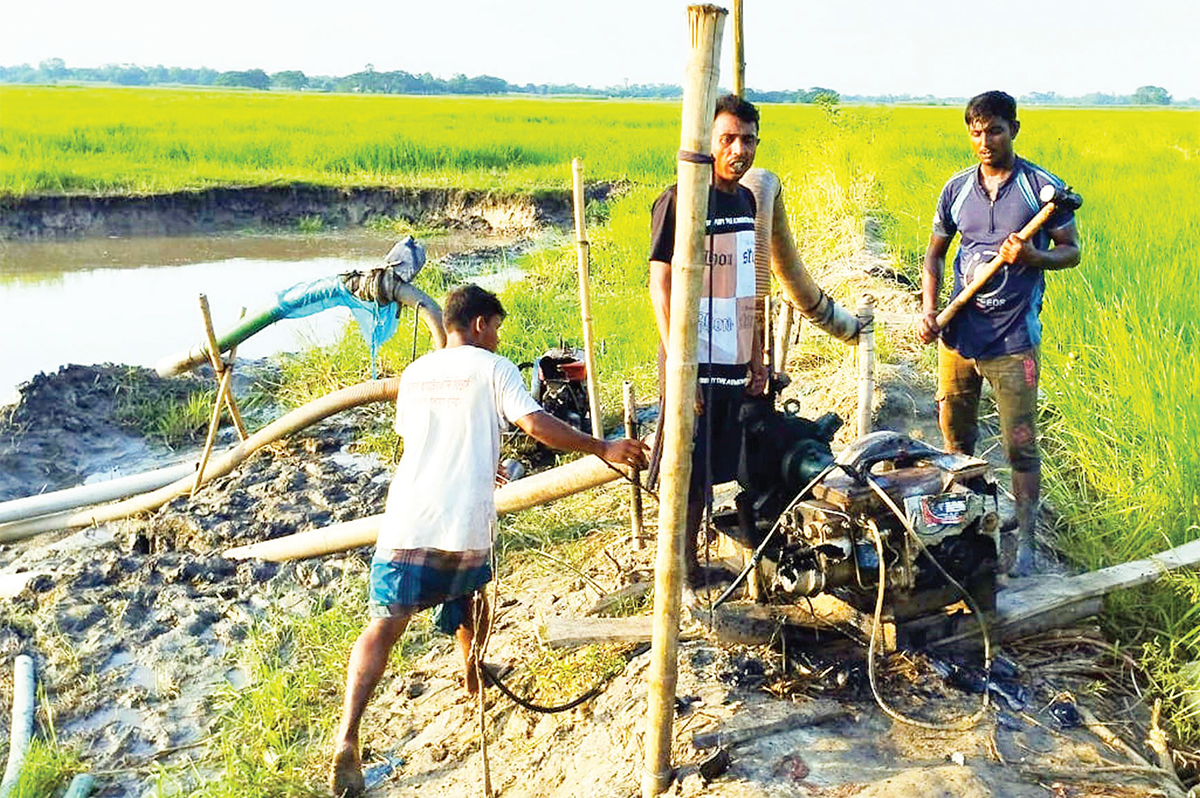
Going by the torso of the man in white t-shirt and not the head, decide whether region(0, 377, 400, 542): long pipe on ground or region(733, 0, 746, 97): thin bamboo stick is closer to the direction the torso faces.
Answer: the thin bamboo stick

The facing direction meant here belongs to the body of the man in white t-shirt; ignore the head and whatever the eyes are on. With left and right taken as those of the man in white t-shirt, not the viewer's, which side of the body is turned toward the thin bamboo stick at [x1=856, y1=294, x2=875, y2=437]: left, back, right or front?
front

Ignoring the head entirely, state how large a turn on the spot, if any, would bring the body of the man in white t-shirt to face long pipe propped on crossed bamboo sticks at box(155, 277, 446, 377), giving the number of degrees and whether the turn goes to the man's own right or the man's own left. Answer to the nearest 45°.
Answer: approximately 45° to the man's own left

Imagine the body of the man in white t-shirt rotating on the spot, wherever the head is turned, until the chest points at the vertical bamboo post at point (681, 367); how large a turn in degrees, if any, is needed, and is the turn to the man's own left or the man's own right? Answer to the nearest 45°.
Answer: approximately 90° to the man's own right

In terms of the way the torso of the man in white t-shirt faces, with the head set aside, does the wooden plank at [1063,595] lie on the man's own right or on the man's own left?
on the man's own right

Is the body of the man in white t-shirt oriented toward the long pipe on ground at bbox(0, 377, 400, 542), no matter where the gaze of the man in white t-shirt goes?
no

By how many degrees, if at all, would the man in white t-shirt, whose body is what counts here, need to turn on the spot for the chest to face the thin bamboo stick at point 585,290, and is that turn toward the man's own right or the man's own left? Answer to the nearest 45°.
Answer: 0° — they already face it

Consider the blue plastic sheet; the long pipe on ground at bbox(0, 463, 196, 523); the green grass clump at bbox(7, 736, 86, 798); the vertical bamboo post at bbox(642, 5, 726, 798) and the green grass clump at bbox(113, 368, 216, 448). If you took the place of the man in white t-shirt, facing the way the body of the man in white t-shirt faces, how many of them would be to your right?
1

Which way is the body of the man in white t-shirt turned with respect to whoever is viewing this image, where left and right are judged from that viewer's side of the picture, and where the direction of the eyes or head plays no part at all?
facing away from the viewer and to the right of the viewer

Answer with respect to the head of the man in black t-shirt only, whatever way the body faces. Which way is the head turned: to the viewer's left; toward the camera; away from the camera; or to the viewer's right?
toward the camera

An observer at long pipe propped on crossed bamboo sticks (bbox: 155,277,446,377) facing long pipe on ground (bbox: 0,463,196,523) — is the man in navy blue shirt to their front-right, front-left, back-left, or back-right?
back-left

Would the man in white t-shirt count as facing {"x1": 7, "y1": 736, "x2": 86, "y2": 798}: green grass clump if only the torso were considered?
no

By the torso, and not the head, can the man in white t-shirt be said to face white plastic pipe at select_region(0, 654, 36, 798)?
no

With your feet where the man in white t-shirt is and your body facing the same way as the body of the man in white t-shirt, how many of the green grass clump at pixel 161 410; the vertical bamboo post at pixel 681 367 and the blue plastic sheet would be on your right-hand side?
1

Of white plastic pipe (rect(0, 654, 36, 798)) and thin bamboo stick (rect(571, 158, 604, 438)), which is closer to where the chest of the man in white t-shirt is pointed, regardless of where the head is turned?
the thin bamboo stick

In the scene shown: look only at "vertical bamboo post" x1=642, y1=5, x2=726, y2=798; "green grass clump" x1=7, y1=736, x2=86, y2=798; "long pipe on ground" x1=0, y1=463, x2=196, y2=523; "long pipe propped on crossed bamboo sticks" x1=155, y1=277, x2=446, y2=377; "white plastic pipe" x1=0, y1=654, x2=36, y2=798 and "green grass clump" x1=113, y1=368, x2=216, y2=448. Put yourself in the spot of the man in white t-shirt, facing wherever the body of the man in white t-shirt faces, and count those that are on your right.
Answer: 1

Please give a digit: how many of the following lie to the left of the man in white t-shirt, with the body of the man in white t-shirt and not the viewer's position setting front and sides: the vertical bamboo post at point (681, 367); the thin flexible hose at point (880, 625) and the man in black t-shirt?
0

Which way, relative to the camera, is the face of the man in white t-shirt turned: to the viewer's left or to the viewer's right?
to the viewer's right

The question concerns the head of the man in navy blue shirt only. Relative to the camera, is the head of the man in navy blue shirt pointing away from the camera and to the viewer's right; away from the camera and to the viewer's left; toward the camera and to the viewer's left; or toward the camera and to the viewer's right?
toward the camera and to the viewer's left
